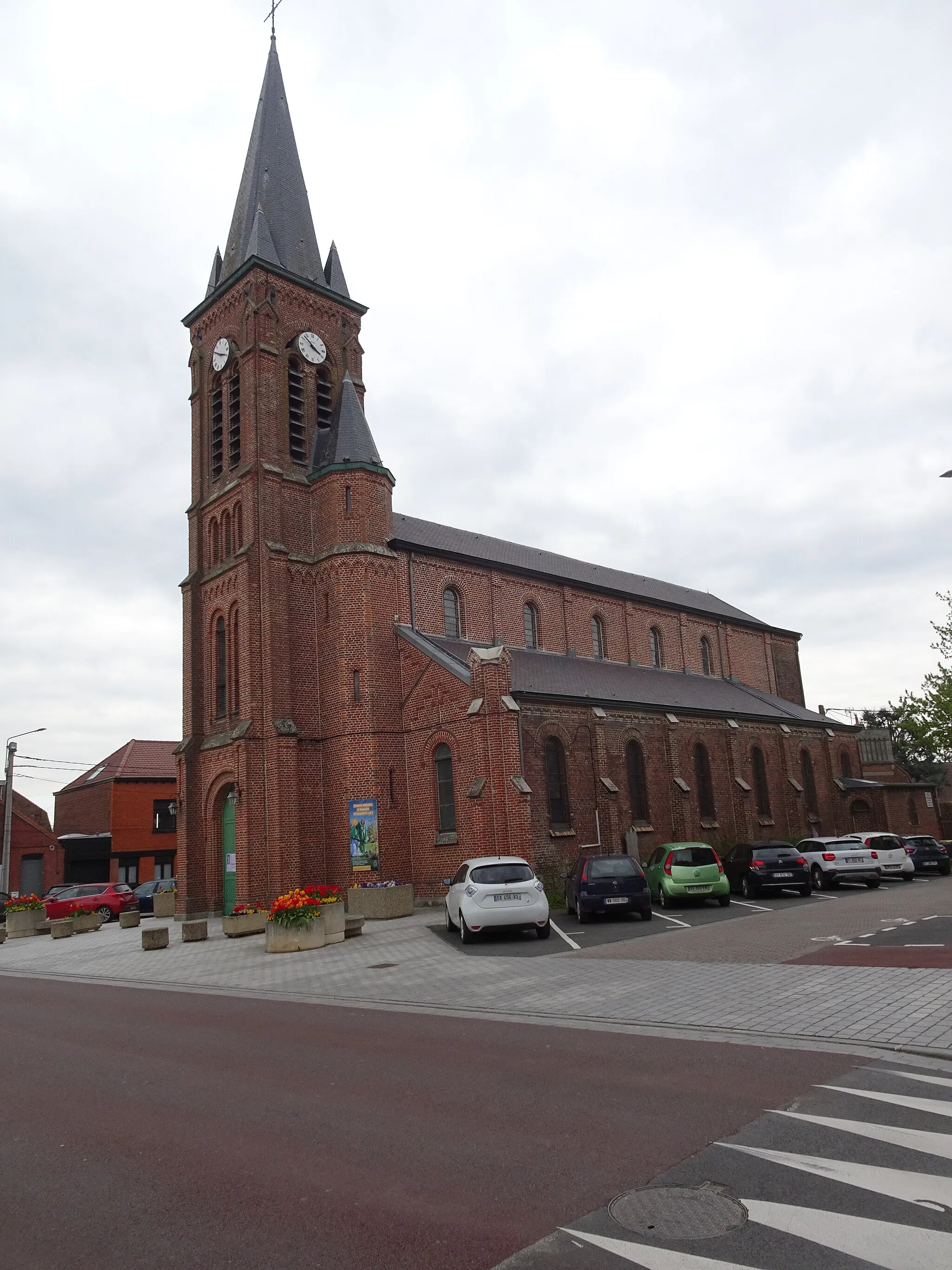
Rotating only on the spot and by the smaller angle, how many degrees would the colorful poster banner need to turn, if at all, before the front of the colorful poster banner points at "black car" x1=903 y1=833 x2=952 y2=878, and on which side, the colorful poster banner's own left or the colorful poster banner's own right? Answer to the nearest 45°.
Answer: approximately 90° to the colorful poster banner's own left

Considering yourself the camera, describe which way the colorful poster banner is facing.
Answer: facing the viewer

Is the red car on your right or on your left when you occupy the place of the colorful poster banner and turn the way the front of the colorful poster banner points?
on your right

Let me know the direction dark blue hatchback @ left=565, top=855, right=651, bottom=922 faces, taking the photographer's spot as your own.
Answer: facing away from the viewer

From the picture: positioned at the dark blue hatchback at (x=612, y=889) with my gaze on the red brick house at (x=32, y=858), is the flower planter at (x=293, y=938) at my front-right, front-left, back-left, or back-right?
front-left

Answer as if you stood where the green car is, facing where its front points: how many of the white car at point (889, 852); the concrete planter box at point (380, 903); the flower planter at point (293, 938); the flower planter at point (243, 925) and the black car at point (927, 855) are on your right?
2

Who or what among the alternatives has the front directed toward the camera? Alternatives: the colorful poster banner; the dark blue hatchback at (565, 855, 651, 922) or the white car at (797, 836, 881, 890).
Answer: the colorful poster banner

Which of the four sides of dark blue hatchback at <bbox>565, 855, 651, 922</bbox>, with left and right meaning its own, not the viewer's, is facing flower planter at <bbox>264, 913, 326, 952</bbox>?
left

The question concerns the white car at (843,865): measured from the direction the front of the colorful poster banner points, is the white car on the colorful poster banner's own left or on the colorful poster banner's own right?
on the colorful poster banner's own left

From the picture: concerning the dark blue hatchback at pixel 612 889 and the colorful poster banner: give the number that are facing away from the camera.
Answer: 1

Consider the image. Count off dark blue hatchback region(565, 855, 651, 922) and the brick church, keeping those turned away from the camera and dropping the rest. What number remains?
1

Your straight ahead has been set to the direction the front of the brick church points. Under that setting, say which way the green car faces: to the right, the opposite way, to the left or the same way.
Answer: to the right

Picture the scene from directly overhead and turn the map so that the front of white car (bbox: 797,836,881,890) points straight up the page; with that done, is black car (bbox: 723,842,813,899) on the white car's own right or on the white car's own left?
on the white car's own left

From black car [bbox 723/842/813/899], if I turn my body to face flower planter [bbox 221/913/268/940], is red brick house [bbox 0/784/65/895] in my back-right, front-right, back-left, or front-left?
front-right

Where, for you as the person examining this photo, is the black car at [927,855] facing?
facing away from the viewer and to the left of the viewer

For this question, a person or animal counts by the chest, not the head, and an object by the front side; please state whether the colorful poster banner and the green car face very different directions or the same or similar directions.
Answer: very different directions

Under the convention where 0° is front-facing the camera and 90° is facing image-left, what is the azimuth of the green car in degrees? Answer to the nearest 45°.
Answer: approximately 135°

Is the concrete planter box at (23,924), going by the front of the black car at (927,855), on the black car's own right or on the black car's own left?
on the black car's own left

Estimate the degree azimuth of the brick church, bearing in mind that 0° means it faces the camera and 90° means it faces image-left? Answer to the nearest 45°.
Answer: approximately 45°

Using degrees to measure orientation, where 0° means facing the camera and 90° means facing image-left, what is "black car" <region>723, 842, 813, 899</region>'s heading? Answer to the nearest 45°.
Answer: approximately 135°

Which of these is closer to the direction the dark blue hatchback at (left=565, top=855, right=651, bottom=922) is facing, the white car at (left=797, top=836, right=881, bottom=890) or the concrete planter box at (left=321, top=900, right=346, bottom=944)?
the white car

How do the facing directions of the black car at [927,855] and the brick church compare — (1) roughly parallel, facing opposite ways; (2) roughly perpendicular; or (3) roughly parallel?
roughly perpendicular

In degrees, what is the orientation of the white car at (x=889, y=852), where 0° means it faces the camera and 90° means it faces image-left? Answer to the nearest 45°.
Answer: approximately 135°
